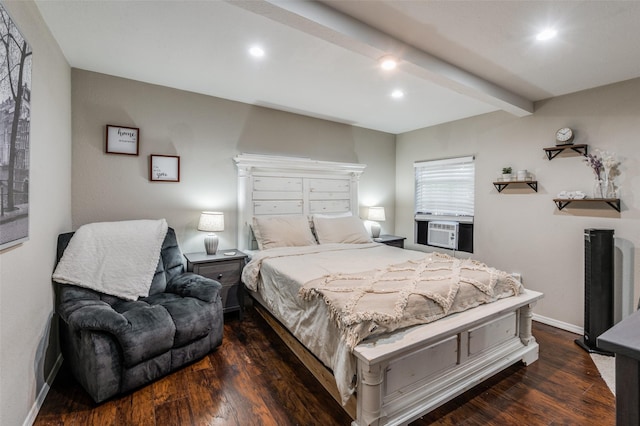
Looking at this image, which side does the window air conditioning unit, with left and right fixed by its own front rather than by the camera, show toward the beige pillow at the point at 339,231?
front

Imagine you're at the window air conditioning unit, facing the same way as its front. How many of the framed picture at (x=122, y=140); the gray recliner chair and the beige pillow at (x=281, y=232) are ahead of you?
3

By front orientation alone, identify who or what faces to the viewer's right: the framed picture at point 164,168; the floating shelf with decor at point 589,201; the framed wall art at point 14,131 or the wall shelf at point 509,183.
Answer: the framed wall art

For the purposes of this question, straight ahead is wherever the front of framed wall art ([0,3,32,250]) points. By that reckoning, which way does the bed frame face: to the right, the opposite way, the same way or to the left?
to the right

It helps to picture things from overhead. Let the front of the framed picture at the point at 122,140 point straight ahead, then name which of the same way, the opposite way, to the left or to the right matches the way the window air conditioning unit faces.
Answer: to the right

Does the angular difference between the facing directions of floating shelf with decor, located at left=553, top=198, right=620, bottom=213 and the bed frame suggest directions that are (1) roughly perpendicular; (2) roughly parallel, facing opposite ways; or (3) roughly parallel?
roughly perpendicular

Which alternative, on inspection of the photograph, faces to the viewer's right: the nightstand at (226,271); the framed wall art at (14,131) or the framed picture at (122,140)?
the framed wall art

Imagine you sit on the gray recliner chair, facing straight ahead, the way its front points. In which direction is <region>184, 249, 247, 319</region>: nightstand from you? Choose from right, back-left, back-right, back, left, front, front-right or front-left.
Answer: left

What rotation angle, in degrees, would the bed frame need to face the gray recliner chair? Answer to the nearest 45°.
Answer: approximately 135° to its right

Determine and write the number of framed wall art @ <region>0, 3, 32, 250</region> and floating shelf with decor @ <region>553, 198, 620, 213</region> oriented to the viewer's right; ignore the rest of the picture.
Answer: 1
